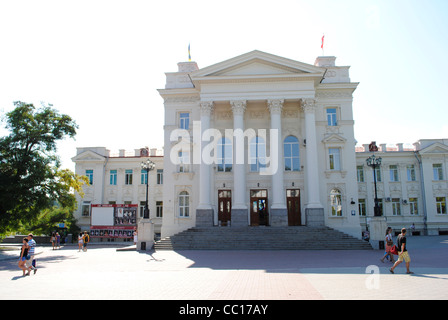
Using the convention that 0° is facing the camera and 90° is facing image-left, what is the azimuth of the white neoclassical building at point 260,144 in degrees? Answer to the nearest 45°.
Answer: approximately 0°

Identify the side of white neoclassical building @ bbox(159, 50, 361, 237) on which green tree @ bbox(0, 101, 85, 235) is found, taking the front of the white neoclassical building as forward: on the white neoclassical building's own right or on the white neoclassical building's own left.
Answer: on the white neoclassical building's own right

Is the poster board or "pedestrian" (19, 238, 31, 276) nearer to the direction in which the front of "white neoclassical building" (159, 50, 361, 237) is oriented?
the pedestrian

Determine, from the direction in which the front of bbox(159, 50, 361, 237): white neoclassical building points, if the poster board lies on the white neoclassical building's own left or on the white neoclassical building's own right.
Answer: on the white neoclassical building's own right

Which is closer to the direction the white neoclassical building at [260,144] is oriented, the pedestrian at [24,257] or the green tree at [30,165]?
the pedestrian

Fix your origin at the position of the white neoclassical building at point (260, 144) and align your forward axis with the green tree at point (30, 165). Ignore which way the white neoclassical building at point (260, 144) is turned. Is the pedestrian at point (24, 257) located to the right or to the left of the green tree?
left

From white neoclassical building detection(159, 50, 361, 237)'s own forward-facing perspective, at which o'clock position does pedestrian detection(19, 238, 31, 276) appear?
The pedestrian is roughly at 1 o'clock from the white neoclassical building.

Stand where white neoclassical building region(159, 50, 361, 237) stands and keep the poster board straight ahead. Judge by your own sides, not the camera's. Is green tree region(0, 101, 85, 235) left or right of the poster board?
left
